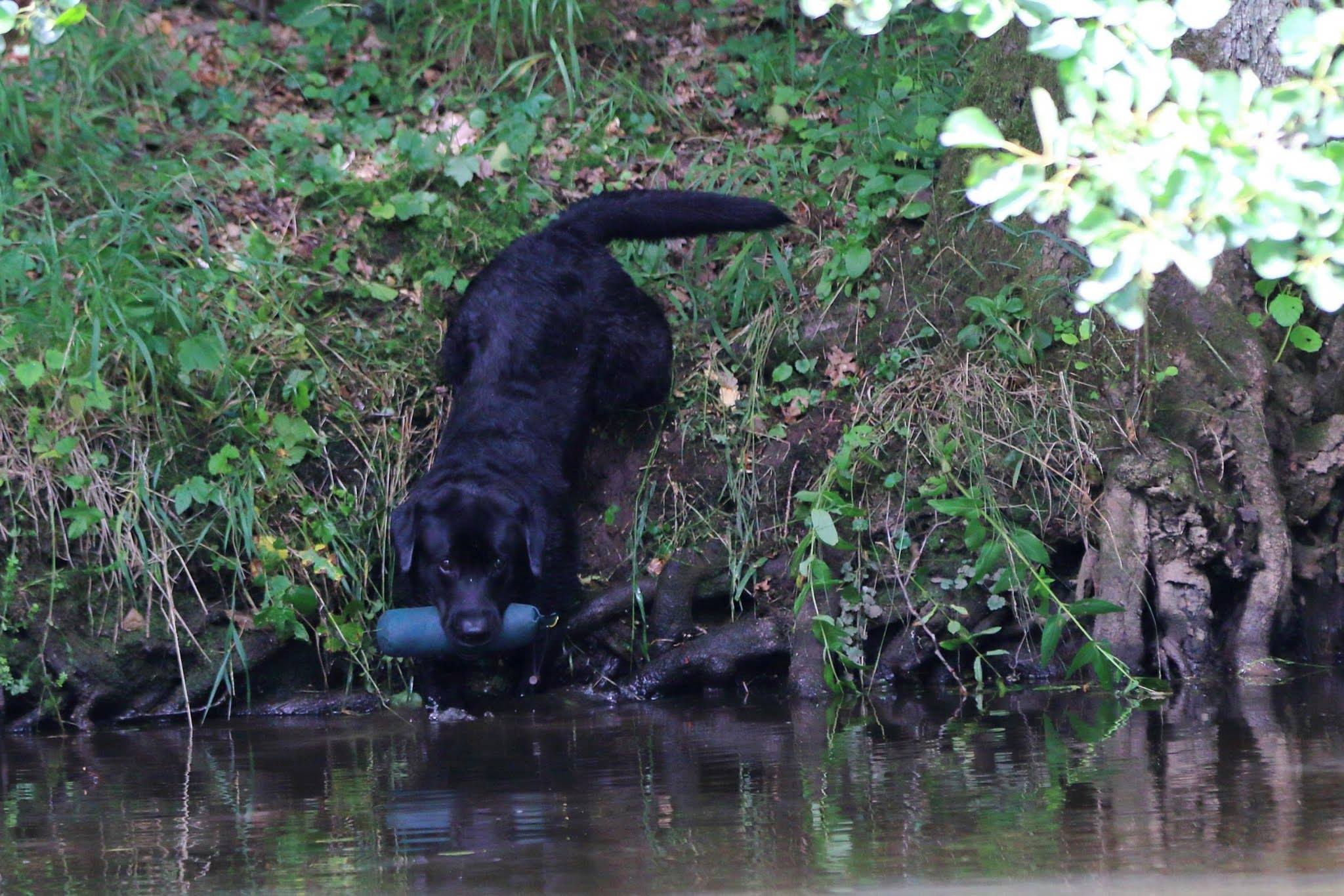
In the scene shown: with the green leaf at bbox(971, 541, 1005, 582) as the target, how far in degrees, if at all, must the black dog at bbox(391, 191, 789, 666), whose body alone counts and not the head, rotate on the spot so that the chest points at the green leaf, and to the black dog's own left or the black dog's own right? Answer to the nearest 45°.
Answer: approximately 45° to the black dog's own left

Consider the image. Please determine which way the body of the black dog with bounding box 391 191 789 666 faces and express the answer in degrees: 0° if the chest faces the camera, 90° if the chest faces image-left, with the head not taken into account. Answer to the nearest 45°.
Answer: approximately 0°

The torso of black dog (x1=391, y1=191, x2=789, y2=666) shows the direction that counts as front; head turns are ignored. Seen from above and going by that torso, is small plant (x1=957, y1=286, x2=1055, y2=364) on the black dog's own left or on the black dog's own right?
on the black dog's own left

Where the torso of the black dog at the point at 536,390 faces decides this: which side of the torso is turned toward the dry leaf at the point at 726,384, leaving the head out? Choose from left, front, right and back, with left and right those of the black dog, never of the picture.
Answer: left

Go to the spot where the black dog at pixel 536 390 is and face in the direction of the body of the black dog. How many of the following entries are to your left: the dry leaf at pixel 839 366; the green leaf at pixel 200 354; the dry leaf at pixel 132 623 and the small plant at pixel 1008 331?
2

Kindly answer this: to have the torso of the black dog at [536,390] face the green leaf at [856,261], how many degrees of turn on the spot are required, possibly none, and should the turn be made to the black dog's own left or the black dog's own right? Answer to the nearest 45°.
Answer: approximately 90° to the black dog's own left
